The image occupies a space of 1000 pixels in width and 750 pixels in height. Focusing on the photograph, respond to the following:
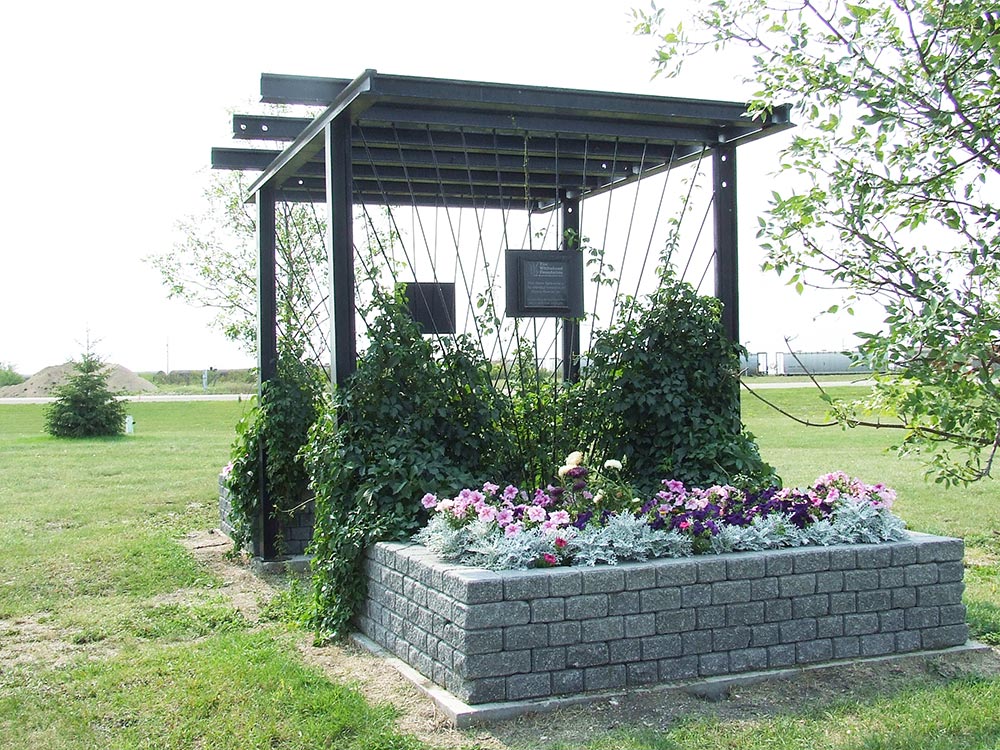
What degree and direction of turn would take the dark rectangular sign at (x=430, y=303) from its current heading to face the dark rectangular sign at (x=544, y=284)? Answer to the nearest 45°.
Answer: approximately 135° to its right

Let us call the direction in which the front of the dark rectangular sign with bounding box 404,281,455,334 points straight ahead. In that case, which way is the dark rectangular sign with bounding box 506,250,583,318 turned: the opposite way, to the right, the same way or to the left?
the opposite way

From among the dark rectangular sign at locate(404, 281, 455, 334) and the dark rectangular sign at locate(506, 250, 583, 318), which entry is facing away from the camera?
the dark rectangular sign at locate(404, 281, 455, 334)

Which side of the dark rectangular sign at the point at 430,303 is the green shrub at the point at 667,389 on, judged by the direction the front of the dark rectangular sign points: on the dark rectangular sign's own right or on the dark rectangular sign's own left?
on the dark rectangular sign's own right

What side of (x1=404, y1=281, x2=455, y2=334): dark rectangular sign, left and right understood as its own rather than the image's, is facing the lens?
back

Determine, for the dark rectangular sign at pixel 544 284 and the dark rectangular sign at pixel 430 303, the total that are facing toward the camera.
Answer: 1

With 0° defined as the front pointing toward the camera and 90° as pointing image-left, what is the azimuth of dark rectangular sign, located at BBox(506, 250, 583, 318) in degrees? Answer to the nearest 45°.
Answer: approximately 0°

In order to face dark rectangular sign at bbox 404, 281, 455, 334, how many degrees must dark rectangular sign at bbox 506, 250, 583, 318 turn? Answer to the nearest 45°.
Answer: approximately 135° to its right

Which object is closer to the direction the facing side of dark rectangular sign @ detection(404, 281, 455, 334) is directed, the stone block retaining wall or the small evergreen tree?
the small evergreen tree

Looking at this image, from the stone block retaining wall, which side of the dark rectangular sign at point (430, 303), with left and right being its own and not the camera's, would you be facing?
back

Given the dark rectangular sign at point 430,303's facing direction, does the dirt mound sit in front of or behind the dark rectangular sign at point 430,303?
in front

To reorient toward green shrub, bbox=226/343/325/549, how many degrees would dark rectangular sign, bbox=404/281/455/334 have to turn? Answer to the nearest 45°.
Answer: approximately 90° to its left

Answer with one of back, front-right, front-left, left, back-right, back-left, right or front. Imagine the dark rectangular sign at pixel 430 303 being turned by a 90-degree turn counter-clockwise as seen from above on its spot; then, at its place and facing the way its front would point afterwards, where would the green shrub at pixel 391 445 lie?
left
